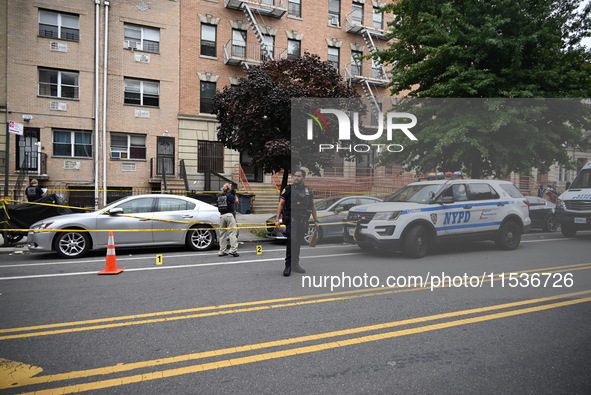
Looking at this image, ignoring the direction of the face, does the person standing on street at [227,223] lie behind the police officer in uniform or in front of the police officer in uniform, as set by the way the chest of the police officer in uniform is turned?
behind

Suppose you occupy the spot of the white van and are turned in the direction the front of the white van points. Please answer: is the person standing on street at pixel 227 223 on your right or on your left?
on your right

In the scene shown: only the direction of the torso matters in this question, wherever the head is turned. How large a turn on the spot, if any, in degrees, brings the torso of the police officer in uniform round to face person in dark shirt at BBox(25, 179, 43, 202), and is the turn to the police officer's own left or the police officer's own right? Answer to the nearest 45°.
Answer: approximately 135° to the police officer's own right

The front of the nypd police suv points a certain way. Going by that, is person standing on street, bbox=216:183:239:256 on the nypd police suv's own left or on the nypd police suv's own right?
on the nypd police suv's own right

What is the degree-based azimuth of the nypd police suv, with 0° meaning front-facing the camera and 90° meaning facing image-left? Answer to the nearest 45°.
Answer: approximately 45°

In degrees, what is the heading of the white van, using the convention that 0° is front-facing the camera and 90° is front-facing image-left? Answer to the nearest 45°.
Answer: approximately 45°

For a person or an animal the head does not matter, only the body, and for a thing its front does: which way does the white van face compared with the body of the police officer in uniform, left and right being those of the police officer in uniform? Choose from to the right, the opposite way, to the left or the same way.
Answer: to the right
